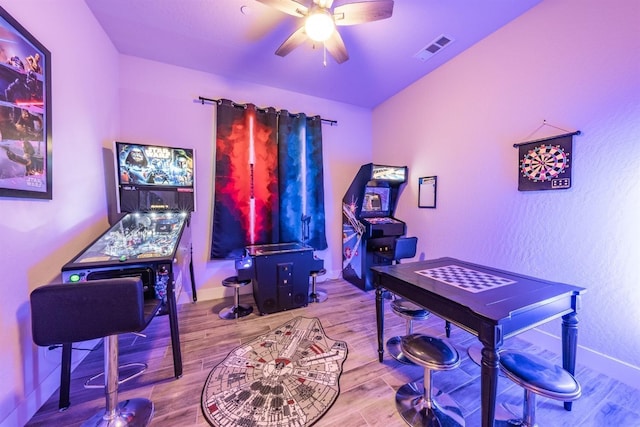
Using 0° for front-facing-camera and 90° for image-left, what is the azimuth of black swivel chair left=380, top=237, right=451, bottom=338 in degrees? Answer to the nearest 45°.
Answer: approximately 135°

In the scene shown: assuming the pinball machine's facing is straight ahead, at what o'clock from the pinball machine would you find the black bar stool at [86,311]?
The black bar stool is roughly at 11 o'clock from the pinball machine.

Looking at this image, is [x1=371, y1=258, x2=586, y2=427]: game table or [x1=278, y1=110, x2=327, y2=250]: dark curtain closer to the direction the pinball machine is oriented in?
the game table

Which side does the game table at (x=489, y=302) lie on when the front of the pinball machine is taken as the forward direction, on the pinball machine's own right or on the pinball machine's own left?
on the pinball machine's own left

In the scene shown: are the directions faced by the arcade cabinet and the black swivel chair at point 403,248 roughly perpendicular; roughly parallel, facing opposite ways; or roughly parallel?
roughly parallel, facing opposite ways

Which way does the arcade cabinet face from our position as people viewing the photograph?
facing the viewer and to the right of the viewer

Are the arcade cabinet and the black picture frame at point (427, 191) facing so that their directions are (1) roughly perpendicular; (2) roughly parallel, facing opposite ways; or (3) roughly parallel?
roughly perpendicular

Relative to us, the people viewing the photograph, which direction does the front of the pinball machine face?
facing the viewer and to the left of the viewer

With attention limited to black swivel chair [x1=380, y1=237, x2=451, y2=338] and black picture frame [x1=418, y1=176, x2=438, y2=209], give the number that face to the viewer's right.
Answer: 0

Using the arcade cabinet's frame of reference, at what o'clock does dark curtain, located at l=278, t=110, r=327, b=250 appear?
The dark curtain is roughly at 4 o'clock from the arcade cabinet.
